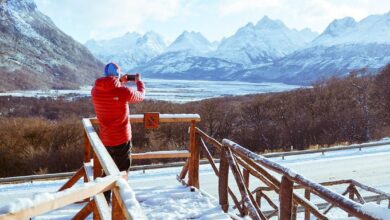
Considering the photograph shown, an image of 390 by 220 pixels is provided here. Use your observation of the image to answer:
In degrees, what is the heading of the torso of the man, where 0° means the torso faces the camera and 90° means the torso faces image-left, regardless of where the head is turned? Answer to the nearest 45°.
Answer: approximately 225°

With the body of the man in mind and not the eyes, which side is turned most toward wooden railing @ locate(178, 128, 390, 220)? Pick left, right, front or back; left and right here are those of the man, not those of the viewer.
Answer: right
